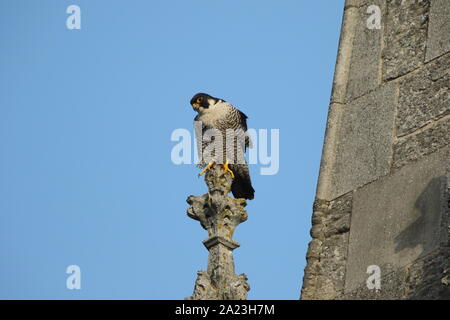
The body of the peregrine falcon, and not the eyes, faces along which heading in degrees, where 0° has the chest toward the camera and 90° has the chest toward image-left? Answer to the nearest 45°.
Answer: approximately 45°
